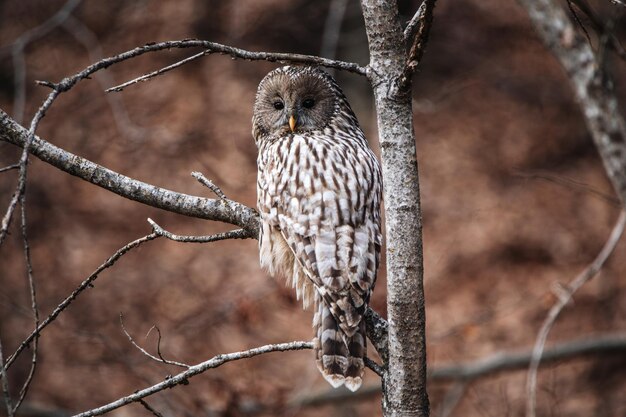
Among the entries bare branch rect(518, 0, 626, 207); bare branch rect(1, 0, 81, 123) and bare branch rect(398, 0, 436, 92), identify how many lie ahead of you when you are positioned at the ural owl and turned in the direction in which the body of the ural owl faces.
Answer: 1

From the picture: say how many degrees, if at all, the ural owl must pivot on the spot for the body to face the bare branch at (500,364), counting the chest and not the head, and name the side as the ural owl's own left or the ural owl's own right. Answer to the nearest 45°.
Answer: approximately 90° to the ural owl's own right

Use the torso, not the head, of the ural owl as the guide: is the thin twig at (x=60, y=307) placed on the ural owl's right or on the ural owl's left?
on the ural owl's left

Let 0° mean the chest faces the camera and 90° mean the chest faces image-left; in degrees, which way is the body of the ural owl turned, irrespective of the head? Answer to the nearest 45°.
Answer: approximately 135°
